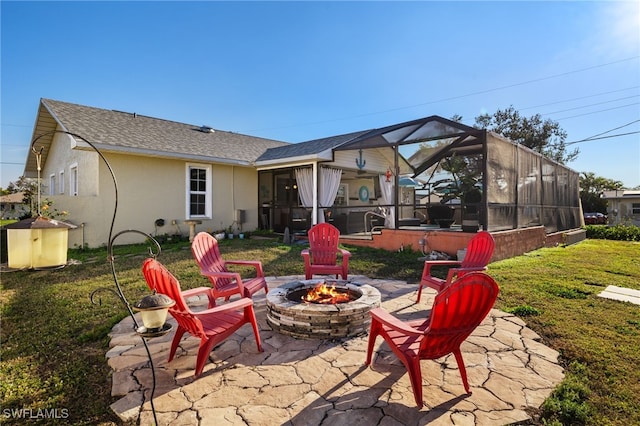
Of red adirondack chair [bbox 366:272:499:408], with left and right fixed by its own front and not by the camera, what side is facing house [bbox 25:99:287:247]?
front

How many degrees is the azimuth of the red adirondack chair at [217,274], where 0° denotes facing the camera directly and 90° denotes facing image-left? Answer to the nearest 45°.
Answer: approximately 315°

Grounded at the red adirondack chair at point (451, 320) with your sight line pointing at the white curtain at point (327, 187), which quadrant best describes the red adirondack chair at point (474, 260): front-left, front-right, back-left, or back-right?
front-right

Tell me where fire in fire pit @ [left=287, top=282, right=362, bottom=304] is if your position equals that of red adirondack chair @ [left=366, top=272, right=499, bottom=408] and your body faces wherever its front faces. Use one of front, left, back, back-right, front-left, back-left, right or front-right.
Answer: front

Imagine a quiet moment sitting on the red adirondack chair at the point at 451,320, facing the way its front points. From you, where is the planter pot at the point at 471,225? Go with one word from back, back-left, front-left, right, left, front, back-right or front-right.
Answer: front-right

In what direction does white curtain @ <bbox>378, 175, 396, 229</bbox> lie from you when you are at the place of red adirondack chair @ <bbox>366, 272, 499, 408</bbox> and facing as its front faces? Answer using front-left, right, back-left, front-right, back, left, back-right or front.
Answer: front-right

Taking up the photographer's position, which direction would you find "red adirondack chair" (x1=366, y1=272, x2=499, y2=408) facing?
facing away from the viewer and to the left of the viewer

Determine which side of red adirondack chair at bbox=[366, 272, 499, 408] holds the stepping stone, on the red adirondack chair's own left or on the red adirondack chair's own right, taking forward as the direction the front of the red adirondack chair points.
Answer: on the red adirondack chair's own right
